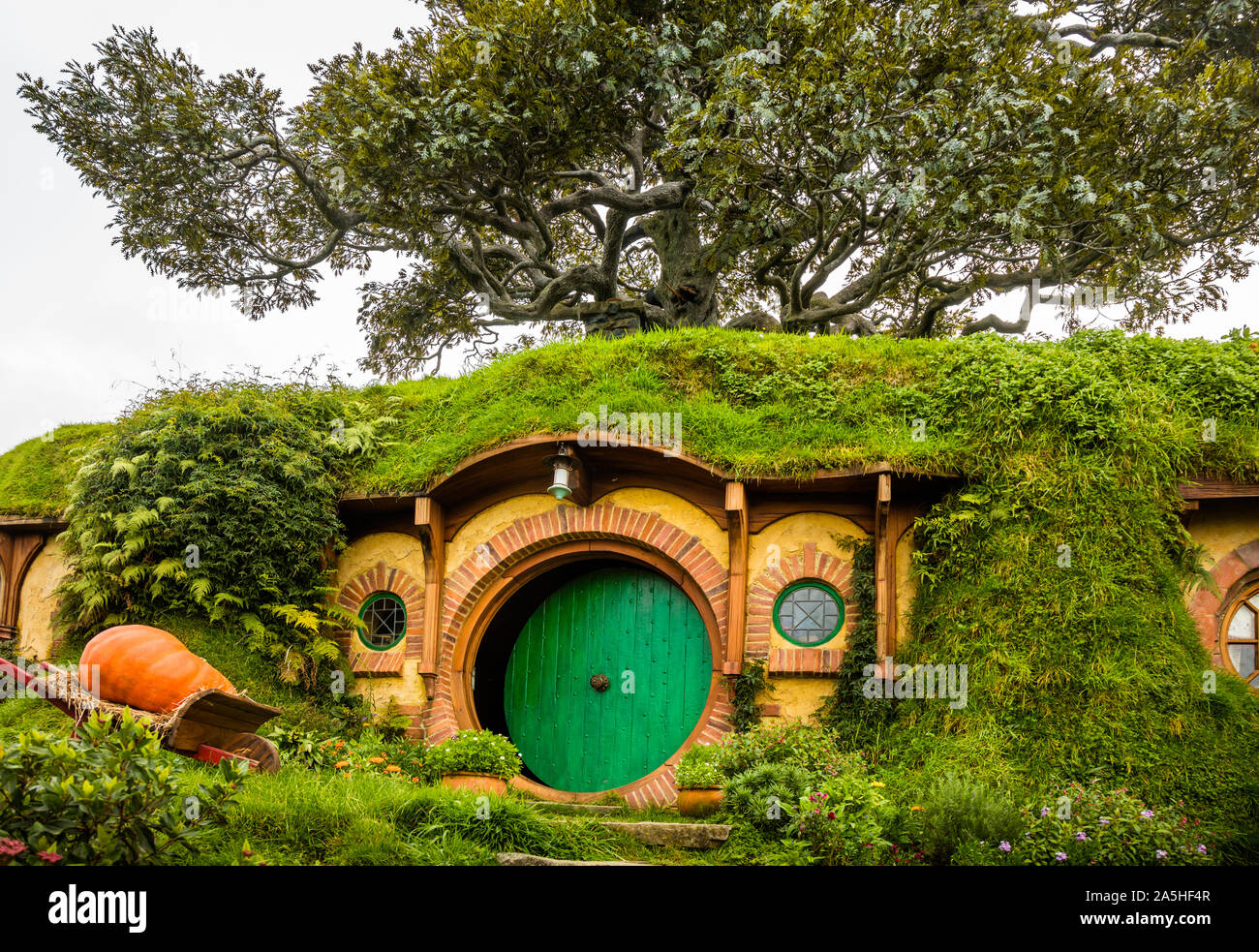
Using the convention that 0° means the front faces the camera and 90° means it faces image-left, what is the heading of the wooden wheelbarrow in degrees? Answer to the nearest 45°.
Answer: approximately 315°

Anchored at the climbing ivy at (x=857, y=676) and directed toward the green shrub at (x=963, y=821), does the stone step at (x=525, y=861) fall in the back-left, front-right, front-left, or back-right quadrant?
front-right

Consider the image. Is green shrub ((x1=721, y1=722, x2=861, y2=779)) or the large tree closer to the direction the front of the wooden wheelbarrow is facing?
the green shrub

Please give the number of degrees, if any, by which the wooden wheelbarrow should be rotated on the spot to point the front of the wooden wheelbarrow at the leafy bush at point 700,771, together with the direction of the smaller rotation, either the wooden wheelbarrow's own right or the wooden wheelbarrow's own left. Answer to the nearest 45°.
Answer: approximately 45° to the wooden wheelbarrow's own left

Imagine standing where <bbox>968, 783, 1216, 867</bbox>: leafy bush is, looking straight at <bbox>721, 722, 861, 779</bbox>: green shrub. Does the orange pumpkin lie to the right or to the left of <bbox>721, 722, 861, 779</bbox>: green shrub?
left

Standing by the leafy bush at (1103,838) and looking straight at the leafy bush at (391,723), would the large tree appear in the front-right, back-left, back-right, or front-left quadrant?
front-right

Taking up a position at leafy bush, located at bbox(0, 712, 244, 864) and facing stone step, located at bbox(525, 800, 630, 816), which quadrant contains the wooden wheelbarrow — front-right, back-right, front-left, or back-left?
front-left

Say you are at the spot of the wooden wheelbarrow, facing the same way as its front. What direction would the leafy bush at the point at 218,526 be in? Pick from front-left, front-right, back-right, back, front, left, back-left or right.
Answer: back-left

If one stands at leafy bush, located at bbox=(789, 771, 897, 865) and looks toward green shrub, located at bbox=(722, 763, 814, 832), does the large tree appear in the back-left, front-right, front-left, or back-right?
front-right

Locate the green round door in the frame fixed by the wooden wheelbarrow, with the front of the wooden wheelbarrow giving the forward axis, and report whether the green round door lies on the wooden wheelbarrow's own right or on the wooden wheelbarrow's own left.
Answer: on the wooden wheelbarrow's own left

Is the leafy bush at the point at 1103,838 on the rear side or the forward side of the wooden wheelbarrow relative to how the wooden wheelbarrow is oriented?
on the forward side
